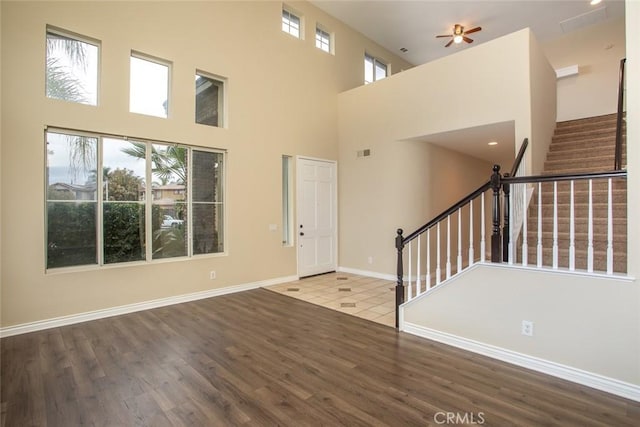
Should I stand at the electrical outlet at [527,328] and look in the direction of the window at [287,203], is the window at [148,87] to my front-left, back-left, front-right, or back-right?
front-left

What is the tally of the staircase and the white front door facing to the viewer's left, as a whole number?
0

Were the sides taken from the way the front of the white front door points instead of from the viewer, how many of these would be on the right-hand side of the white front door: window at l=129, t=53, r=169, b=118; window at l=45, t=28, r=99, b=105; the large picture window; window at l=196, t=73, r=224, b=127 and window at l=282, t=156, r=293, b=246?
5

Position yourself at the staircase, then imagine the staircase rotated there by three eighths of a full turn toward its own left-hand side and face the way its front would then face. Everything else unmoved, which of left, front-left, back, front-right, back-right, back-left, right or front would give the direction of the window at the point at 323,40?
back-left

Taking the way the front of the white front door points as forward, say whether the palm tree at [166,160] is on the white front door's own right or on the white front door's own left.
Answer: on the white front door's own right

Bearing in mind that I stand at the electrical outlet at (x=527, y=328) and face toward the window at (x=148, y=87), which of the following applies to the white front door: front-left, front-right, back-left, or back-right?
front-right

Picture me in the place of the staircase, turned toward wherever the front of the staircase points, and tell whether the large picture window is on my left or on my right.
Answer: on my right

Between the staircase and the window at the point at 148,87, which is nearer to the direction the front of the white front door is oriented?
the staircase

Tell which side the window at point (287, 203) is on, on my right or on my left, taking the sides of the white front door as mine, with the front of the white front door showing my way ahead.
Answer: on my right

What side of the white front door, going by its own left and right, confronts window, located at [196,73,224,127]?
right

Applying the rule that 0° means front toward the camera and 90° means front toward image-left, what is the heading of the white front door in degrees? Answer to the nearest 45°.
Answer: approximately 315°

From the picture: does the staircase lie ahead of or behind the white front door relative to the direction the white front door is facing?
ahead

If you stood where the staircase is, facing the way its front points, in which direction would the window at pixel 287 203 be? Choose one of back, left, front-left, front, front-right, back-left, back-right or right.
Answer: right

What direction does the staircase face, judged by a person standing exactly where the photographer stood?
facing the viewer

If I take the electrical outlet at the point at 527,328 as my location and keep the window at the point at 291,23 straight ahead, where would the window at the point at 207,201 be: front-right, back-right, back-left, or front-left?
front-left

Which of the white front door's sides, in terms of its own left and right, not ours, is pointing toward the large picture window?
right

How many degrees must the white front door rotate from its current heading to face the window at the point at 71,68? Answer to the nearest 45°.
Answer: approximately 90° to its right
